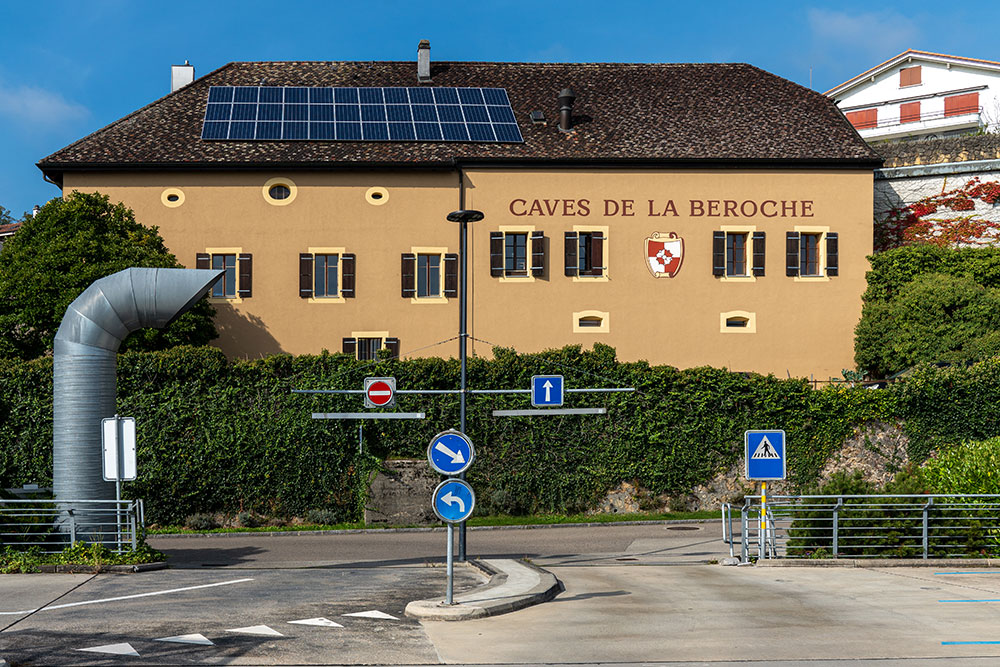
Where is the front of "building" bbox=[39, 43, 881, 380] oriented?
toward the camera

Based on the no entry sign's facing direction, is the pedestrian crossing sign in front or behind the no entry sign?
in front

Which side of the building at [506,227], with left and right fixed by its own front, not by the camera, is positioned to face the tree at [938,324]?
left

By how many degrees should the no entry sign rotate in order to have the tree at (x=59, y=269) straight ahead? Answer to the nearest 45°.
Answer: approximately 135° to its right

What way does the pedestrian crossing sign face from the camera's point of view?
toward the camera

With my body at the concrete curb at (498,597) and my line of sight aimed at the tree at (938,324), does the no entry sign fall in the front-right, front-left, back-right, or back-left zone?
front-left
